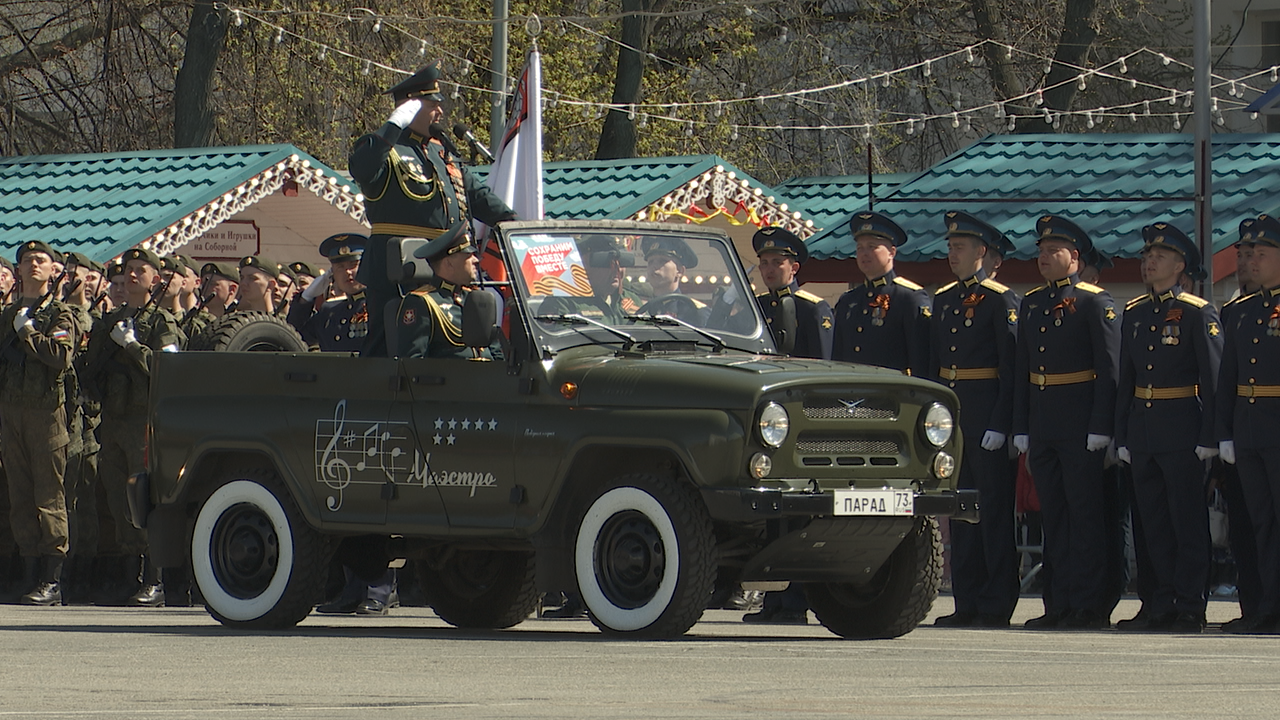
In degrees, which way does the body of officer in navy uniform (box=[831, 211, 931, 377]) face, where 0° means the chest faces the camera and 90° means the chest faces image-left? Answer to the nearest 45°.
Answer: approximately 45°

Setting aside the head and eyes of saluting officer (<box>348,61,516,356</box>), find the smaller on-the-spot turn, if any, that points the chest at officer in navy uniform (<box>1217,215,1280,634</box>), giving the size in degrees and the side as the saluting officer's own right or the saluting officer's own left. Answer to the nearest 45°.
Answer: approximately 45° to the saluting officer's own left

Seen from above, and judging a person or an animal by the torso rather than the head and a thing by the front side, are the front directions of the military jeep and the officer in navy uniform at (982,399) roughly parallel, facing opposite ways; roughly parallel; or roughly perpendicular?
roughly perpendicular

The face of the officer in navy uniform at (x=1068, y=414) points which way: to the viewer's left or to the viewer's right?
to the viewer's left

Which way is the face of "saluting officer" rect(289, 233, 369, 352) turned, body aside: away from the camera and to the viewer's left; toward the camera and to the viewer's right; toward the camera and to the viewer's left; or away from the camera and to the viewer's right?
toward the camera and to the viewer's right

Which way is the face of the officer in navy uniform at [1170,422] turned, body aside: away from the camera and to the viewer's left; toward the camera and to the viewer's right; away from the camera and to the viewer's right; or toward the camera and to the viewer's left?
toward the camera and to the viewer's left

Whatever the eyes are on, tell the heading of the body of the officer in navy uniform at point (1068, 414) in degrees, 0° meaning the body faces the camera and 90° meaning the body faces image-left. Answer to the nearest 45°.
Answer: approximately 45°
